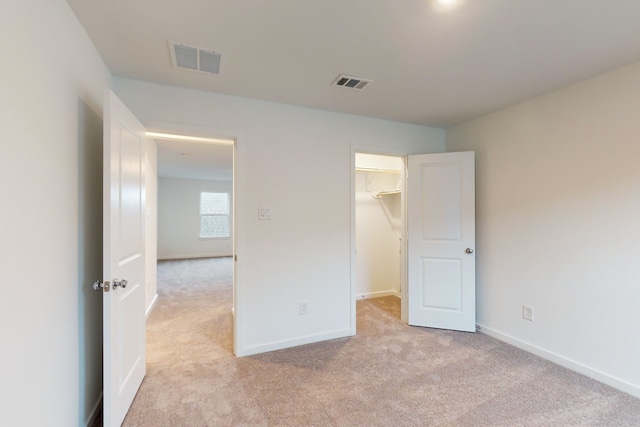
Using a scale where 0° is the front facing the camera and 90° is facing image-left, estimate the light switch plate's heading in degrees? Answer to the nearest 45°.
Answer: approximately 0°

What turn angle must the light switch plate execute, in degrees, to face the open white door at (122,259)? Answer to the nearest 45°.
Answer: approximately 45° to its right

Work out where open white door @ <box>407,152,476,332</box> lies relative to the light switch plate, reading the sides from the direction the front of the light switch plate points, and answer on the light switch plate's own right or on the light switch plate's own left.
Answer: on the light switch plate's own left

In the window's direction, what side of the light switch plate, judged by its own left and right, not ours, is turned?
back

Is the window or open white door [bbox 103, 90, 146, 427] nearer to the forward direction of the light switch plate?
the open white door
